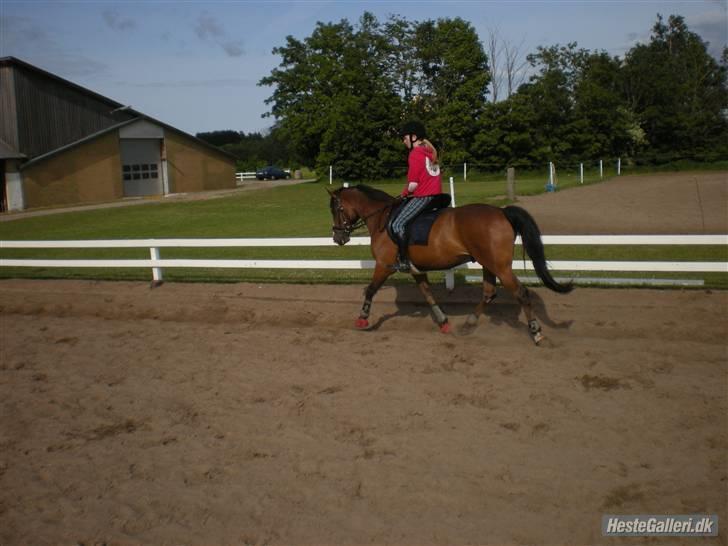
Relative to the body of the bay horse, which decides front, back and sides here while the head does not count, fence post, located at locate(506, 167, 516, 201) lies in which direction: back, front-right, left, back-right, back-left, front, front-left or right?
right

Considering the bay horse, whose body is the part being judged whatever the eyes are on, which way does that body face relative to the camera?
to the viewer's left

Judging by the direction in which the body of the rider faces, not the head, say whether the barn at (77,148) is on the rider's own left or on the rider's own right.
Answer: on the rider's own right

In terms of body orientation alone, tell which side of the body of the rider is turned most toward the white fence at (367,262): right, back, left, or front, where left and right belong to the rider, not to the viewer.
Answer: right

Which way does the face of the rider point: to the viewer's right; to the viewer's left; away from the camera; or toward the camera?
to the viewer's left

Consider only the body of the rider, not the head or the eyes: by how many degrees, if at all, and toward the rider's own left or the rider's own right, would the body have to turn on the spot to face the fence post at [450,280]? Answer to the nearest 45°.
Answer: approximately 90° to the rider's own right

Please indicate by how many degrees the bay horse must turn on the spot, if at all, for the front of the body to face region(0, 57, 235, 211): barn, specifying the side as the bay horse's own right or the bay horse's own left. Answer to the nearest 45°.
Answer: approximately 45° to the bay horse's own right

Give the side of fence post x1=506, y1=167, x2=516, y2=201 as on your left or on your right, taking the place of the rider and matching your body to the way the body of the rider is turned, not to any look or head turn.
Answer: on your right

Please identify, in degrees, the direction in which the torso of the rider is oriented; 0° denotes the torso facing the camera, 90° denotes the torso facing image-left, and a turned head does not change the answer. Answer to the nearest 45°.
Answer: approximately 90°
